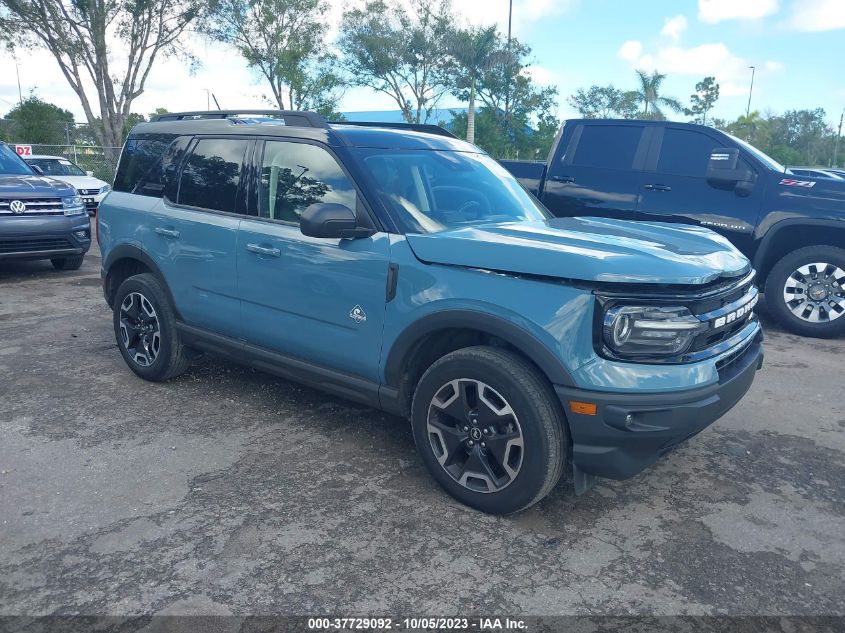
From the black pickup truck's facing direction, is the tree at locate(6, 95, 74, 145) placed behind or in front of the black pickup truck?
behind

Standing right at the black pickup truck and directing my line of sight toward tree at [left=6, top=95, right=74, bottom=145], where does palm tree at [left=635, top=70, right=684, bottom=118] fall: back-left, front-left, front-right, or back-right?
front-right

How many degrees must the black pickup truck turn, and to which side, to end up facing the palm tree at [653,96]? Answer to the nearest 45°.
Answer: approximately 90° to its left

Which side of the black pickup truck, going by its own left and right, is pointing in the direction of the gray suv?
back

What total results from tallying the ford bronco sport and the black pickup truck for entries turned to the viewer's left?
0

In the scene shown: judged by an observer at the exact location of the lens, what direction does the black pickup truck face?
facing to the right of the viewer

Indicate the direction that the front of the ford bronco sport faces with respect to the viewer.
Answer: facing the viewer and to the right of the viewer

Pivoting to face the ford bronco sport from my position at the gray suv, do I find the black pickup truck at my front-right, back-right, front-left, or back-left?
front-left

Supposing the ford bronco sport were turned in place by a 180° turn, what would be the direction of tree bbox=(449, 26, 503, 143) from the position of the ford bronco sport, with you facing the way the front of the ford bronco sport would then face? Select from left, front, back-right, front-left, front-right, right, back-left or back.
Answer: front-right

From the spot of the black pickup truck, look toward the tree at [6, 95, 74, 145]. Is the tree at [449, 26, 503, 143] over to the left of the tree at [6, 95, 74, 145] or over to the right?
right

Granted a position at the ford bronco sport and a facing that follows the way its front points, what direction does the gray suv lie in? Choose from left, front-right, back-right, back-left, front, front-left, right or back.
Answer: back

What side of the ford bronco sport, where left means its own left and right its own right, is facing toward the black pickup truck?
left

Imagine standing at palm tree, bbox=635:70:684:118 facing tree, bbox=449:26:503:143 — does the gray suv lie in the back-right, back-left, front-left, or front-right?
front-left
